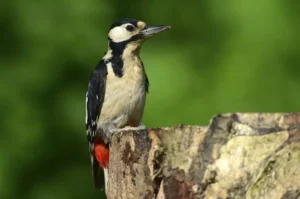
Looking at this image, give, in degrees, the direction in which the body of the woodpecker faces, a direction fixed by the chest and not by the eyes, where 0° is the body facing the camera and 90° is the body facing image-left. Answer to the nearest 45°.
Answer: approximately 315°
